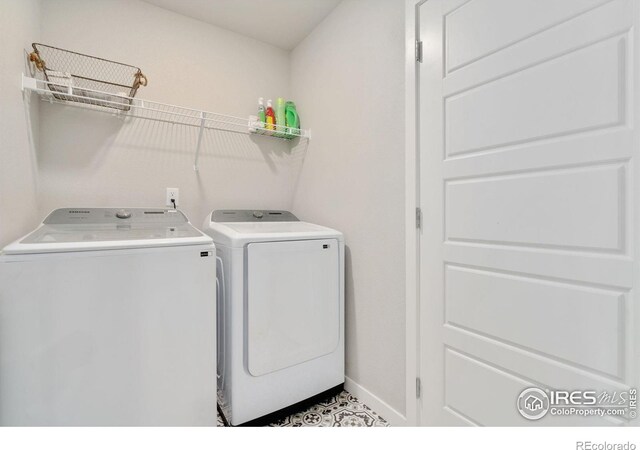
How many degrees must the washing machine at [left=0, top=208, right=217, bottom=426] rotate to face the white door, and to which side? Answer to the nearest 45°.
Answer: approximately 45° to its left

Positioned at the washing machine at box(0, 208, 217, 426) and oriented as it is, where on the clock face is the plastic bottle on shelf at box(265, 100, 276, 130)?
The plastic bottle on shelf is roughly at 8 o'clock from the washing machine.

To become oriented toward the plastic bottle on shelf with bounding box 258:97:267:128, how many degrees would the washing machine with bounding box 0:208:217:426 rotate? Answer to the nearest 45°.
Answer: approximately 135° to its left

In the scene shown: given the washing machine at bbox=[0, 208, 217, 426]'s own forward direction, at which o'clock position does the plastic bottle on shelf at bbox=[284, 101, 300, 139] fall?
The plastic bottle on shelf is roughly at 8 o'clock from the washing machine.

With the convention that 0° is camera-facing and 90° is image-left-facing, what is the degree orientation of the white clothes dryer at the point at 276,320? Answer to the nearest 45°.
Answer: approximately 315°

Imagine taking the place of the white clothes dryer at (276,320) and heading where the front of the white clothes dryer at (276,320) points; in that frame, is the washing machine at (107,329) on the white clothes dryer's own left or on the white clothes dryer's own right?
on the white clothes dryer's own right

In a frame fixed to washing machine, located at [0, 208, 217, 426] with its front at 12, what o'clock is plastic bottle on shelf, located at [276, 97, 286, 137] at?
The plastic bottle on shelf is roughly at 8 o'clock from the washing machine.
